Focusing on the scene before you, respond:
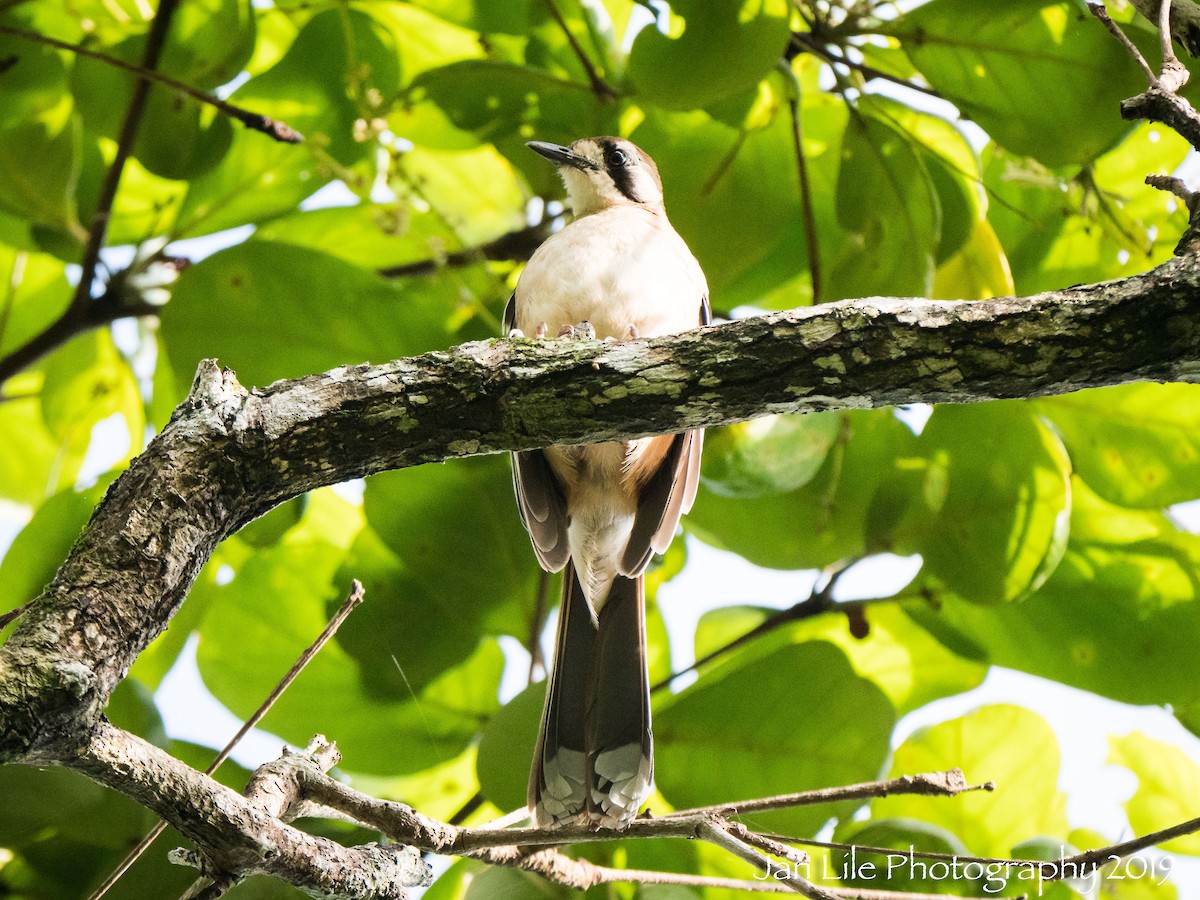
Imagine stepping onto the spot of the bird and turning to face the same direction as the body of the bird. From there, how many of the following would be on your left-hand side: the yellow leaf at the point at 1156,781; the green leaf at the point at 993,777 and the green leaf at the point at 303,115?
2

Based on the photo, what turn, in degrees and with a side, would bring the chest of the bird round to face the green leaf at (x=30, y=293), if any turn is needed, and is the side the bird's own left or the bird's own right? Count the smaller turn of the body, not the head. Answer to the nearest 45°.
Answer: approximately 90° to the bird's own right

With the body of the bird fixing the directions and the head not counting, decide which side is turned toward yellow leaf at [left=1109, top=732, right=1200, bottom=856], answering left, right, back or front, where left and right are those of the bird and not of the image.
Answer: left

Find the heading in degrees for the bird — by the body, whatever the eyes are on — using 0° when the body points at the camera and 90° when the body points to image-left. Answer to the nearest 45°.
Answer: approximately 0°

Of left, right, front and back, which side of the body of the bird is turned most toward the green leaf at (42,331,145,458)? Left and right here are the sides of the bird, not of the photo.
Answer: right

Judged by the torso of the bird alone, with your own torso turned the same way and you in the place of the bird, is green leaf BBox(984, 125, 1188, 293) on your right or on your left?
on your left

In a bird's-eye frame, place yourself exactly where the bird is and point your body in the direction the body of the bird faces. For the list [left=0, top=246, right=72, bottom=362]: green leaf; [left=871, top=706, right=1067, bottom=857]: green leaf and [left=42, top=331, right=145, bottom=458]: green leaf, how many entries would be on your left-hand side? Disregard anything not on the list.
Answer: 1
